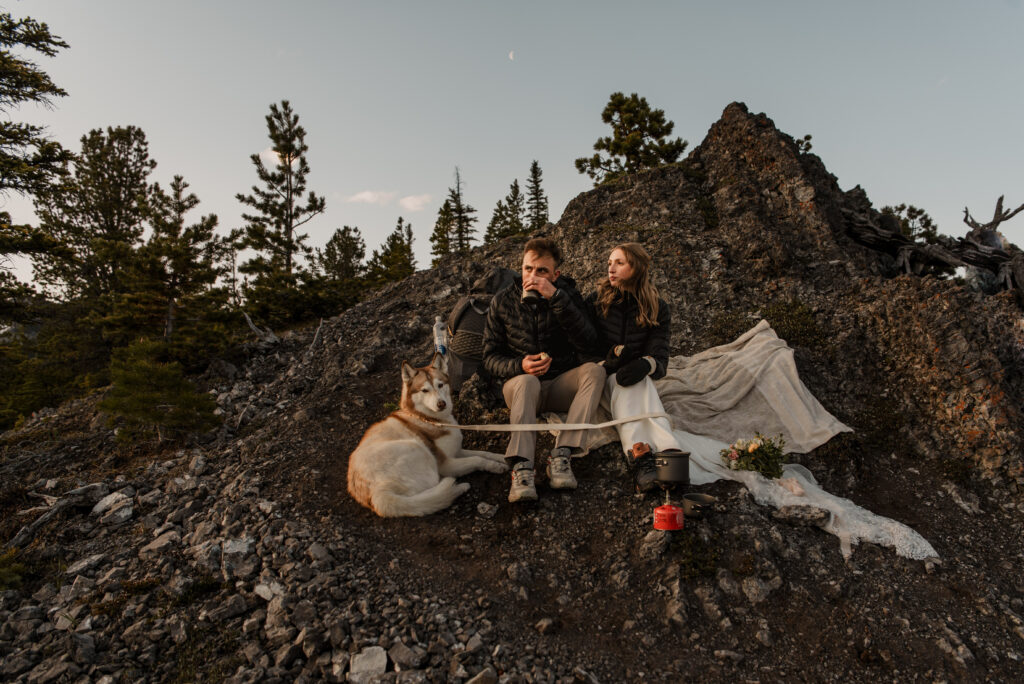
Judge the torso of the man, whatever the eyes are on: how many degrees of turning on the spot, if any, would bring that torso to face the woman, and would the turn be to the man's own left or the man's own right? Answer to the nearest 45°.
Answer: approximately 90° to the man's own left

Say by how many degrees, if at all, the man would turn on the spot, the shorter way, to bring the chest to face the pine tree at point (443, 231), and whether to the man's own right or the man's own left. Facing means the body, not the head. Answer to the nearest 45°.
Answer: approximately 180°

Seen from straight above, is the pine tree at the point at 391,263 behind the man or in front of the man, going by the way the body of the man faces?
behind

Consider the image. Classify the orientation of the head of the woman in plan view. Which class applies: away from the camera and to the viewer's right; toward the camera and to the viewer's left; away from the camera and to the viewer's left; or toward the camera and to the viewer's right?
toward the camera and to the viewer's left

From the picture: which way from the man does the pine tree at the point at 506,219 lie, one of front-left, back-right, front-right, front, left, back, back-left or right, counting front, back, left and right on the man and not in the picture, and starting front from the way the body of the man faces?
back

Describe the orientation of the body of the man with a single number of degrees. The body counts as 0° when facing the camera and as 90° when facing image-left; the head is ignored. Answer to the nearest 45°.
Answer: approximately 0°

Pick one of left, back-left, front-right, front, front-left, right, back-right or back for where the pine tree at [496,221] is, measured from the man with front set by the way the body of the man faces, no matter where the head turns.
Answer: back

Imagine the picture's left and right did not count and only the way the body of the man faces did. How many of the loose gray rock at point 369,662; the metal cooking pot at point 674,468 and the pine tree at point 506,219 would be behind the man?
1

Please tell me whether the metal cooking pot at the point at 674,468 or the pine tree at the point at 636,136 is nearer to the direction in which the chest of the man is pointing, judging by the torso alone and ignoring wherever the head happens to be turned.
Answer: the metal cooking pot

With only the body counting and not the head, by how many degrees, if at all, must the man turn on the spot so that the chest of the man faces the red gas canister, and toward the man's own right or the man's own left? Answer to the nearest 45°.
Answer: approximately 45° to the man's own left

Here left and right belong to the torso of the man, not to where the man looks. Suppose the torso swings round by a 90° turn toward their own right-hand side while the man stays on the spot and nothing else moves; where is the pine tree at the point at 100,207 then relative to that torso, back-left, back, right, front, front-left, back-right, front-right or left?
front-right

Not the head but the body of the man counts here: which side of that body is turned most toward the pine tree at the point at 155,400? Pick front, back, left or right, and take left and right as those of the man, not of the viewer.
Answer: right

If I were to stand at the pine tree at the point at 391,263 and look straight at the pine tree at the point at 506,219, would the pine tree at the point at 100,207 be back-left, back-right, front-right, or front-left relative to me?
back-right

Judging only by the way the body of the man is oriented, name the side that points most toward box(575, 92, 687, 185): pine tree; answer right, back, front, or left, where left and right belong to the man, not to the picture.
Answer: back

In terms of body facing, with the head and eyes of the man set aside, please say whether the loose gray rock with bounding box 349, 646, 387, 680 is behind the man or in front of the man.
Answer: in front

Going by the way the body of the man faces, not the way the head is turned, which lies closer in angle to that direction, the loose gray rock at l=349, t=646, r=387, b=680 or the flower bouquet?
the loose gray rock

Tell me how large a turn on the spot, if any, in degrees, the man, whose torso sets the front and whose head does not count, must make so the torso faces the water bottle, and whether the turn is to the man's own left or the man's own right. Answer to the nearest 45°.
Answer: approximately 135° to the man's own right

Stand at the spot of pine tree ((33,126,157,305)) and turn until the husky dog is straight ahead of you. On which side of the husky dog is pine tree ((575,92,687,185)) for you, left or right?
left
